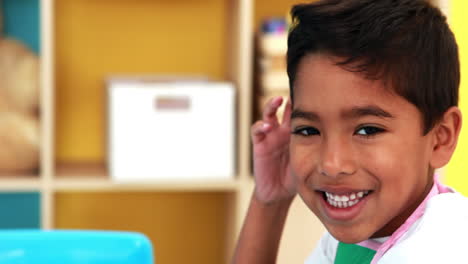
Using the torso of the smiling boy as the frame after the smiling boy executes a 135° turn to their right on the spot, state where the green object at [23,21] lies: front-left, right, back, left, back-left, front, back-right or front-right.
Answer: front-left

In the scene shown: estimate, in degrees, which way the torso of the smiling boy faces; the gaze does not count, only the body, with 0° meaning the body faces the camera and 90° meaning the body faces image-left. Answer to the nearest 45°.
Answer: approximately 45°

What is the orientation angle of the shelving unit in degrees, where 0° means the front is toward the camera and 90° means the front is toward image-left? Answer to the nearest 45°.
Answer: approximately 0°

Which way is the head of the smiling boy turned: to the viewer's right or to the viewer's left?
to the viewer's left

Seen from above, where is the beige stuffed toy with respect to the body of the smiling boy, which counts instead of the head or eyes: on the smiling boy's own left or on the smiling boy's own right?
on the smiling boy's own right

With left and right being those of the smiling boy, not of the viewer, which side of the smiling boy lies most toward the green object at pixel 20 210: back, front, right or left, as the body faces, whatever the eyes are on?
right

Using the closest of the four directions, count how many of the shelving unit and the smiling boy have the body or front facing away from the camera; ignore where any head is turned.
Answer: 0

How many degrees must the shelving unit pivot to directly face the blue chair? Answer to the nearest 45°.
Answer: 0° — it already faces it
